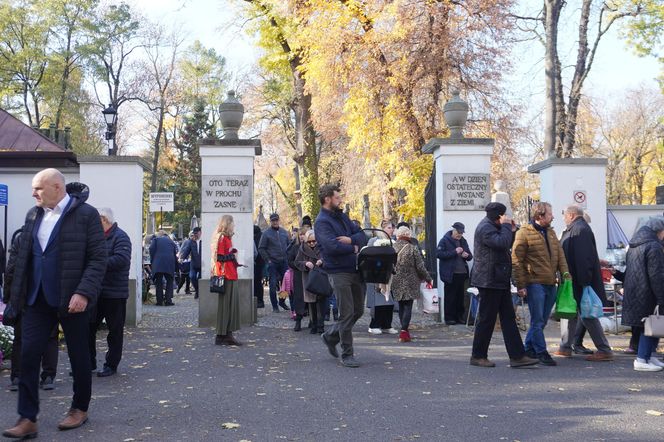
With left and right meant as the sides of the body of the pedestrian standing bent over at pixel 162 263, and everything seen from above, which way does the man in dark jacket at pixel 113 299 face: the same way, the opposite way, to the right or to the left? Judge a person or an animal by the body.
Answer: to the left

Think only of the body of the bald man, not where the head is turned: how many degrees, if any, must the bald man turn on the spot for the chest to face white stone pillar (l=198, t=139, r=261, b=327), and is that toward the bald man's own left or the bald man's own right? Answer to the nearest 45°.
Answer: approximately 180°

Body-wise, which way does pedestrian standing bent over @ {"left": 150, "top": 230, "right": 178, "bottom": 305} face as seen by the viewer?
away from the camera

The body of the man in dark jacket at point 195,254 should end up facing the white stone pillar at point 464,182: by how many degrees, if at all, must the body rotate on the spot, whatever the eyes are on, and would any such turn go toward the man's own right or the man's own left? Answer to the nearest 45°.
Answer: approximately 45° to the man's own left

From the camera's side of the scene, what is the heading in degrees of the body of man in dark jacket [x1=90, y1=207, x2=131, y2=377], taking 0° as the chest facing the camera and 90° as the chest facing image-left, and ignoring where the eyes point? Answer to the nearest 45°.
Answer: approximately 90°

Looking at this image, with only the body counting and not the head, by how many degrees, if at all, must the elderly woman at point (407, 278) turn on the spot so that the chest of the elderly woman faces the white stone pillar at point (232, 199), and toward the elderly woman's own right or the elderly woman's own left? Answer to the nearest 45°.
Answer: approximately 45° to the elderly woman's own left
